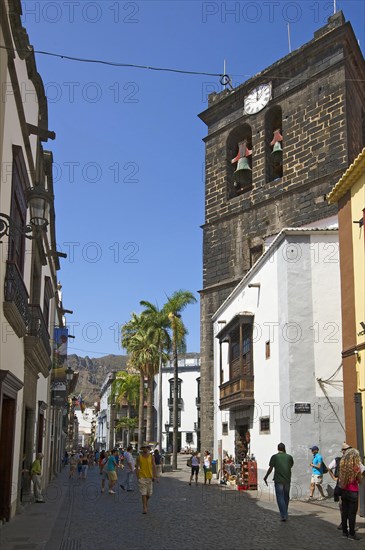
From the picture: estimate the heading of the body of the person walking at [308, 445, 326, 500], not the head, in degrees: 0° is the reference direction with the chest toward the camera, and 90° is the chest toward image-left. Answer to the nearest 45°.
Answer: approximately 90°

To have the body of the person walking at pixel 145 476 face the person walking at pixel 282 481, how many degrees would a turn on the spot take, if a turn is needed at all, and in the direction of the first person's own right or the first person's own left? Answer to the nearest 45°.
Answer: approximately 45° to the first person's own left

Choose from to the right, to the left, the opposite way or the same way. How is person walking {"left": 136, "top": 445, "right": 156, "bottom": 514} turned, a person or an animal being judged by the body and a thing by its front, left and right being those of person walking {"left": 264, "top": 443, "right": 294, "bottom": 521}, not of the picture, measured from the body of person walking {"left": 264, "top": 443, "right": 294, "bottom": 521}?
the opposite way

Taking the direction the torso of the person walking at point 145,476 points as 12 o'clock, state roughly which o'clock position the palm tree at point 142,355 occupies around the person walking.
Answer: The palm tree is roughly at 6 o'clock from the person walking.

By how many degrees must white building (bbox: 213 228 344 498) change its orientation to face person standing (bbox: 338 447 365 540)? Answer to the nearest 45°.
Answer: approximately 45° to its left

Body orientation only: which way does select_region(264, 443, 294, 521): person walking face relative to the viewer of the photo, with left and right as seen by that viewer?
facing away from the viewer

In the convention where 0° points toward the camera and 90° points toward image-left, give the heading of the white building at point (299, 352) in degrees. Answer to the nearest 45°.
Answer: approximately 45°
